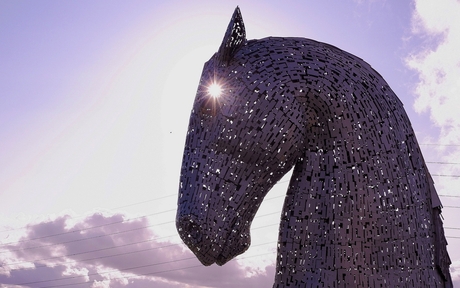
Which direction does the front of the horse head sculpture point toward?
to the viewer's left
